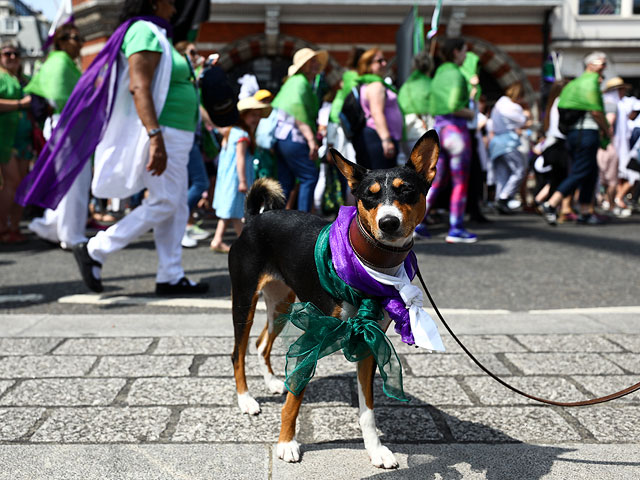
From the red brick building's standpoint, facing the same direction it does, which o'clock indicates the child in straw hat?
The child in straw hat is roughly at 12 o'clock from the red brick building.

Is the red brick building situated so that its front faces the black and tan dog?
yes

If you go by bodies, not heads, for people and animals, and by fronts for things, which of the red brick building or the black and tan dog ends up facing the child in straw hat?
the red brick building

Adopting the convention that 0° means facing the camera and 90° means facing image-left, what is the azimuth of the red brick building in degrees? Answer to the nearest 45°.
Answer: approximately 0°

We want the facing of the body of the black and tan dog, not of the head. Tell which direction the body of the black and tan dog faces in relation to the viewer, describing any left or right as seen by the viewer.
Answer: facing the viewer and to the right of the viewer
